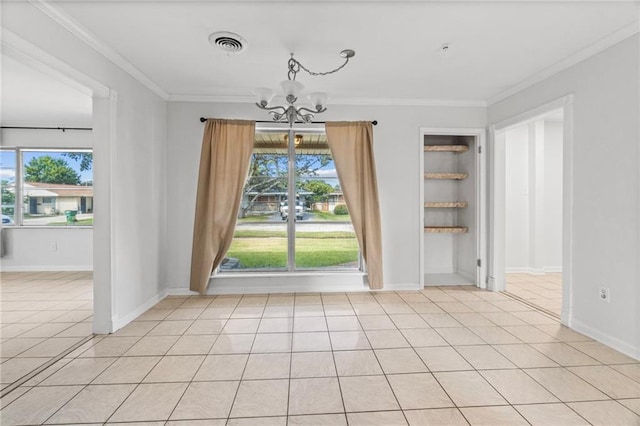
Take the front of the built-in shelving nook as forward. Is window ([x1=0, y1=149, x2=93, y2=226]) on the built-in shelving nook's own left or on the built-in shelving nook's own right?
on the built-in shelving nook's own right

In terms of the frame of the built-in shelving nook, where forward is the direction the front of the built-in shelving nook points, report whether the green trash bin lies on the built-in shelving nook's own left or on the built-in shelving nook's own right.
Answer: on the built-in shelving nook's own right

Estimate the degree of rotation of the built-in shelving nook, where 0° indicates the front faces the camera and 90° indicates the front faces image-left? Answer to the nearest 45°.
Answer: approximately 0°

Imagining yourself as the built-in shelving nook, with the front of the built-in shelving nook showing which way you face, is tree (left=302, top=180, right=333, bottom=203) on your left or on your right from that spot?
on your right

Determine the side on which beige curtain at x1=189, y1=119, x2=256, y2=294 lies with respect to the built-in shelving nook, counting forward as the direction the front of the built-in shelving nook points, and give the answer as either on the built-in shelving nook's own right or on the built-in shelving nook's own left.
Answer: on the built-in shelving nook's own right

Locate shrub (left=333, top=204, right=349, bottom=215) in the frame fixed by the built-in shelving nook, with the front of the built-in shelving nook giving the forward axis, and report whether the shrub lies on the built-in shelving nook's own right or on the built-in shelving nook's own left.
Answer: on the built-in shelving nook's own right

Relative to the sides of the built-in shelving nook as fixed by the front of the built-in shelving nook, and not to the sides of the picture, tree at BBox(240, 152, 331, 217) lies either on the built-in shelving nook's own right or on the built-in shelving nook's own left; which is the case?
on the built-in shelving nook's own right

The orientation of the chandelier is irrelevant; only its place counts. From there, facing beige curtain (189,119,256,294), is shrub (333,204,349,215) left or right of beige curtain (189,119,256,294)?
right
